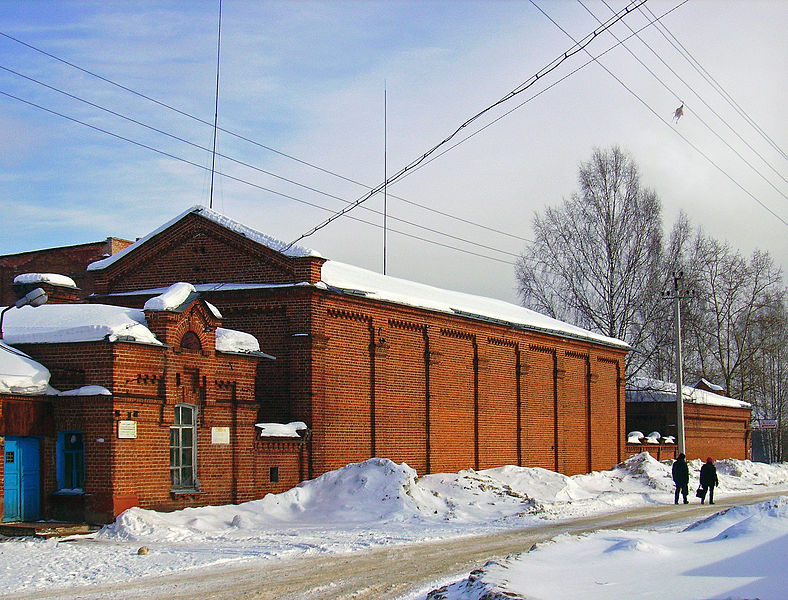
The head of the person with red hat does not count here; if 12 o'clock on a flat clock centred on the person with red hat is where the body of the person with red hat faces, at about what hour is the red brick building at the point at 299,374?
The red brick building is roughly at 8 o'clock from the person with red hat.

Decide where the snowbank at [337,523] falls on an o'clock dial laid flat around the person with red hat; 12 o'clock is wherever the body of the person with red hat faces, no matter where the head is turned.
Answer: The snowbank is roughly at 7 o'clock from the person with red hat.

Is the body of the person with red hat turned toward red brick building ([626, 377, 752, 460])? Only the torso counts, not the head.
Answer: yes

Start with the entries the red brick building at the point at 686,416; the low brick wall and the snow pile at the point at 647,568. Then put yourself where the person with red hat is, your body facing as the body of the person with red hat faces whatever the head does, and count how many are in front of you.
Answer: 2

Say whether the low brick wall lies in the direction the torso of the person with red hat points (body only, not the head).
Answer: yes

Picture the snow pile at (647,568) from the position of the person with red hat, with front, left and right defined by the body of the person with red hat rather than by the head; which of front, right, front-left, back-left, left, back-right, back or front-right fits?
back

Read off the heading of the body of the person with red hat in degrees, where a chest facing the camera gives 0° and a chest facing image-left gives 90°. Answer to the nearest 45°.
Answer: approximately 180°

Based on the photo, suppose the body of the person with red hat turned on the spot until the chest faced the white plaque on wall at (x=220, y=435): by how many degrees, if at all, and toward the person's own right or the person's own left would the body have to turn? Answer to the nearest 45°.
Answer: approximately 135° to the person's own left
